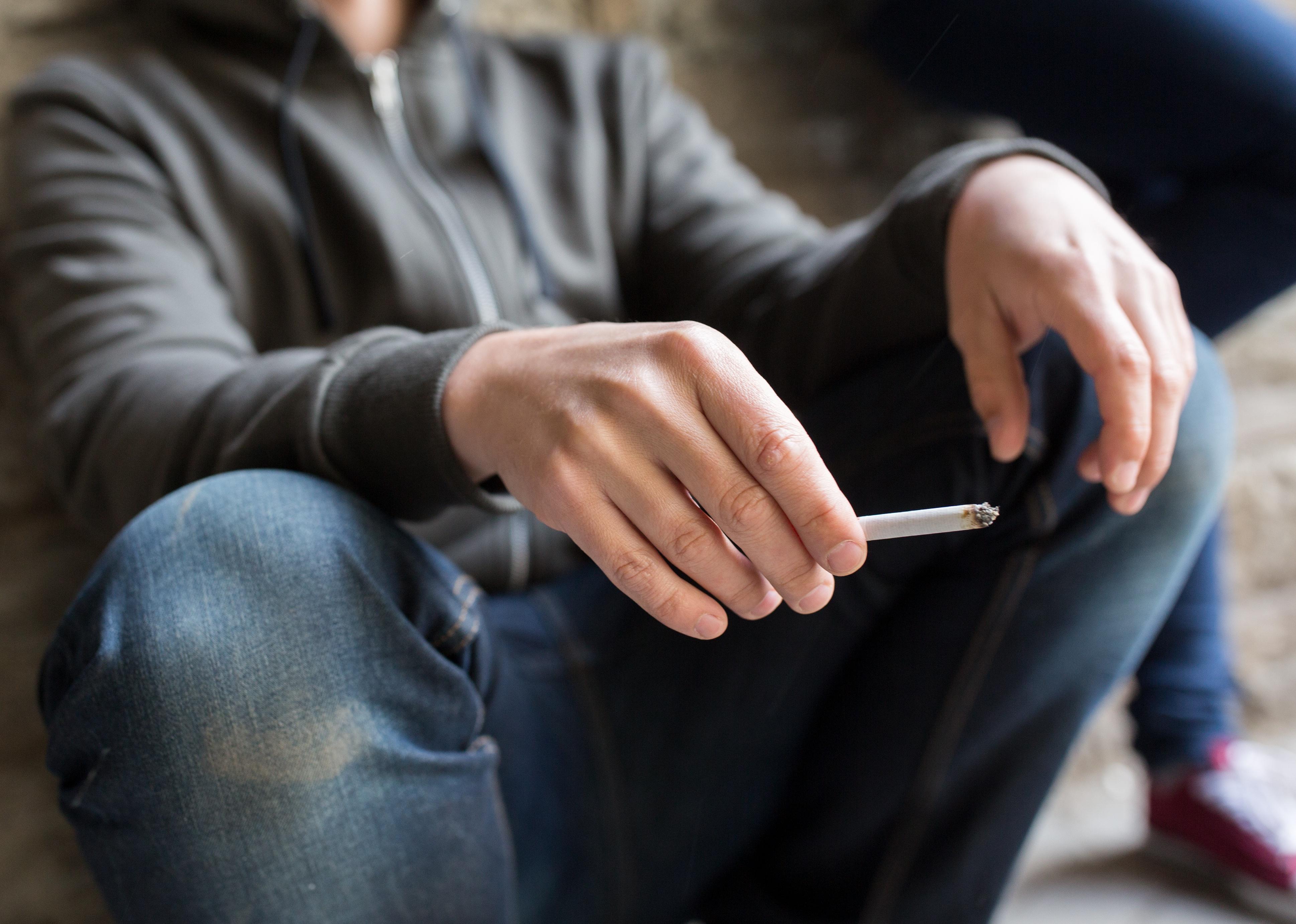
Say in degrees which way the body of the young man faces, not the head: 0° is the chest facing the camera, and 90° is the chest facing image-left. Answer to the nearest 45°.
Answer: approximately 315°
